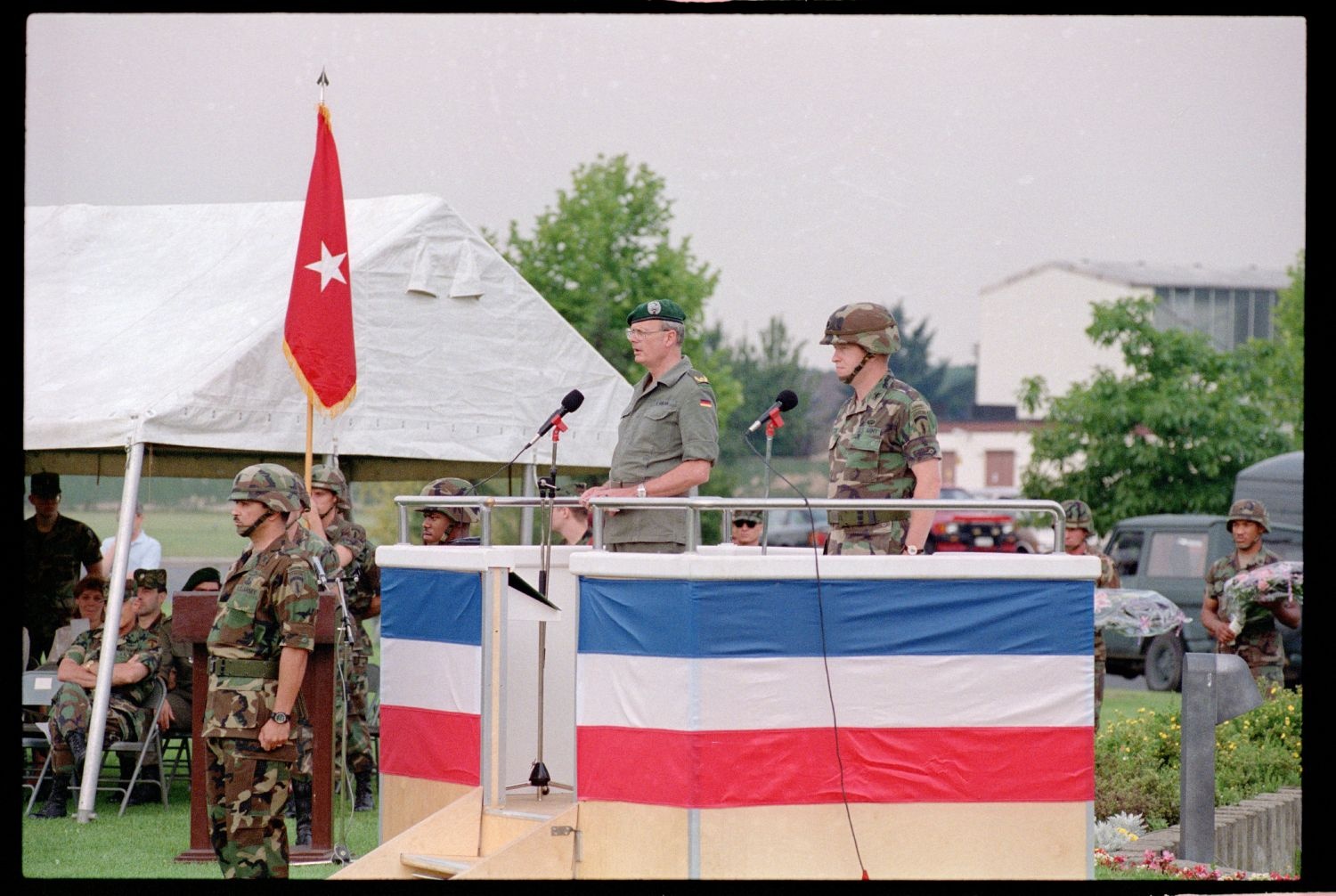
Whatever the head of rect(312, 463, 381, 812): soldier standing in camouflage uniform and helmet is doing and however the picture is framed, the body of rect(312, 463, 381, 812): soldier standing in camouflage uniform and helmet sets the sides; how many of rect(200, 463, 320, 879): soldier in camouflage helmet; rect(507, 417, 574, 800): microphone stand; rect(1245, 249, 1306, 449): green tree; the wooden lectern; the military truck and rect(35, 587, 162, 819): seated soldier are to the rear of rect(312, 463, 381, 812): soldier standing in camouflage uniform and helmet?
2

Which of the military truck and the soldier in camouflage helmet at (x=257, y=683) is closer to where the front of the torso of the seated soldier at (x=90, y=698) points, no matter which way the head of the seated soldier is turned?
the soldier in camouflage helmet

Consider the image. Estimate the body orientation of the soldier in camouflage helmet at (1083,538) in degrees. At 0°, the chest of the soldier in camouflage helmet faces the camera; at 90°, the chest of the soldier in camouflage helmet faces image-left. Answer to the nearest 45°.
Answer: approximately 45°

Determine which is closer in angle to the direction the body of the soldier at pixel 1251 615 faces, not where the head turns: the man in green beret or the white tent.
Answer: the man in green beret

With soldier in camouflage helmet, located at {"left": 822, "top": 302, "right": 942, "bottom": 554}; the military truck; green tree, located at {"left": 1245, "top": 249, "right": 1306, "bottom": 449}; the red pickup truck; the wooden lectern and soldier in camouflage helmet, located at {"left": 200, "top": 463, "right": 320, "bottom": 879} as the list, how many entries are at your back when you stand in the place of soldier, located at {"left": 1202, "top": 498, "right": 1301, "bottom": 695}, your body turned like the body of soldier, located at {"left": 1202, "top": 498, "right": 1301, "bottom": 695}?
3

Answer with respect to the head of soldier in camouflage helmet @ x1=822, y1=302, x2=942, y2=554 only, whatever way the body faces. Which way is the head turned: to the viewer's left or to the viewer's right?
to the viewer's left
